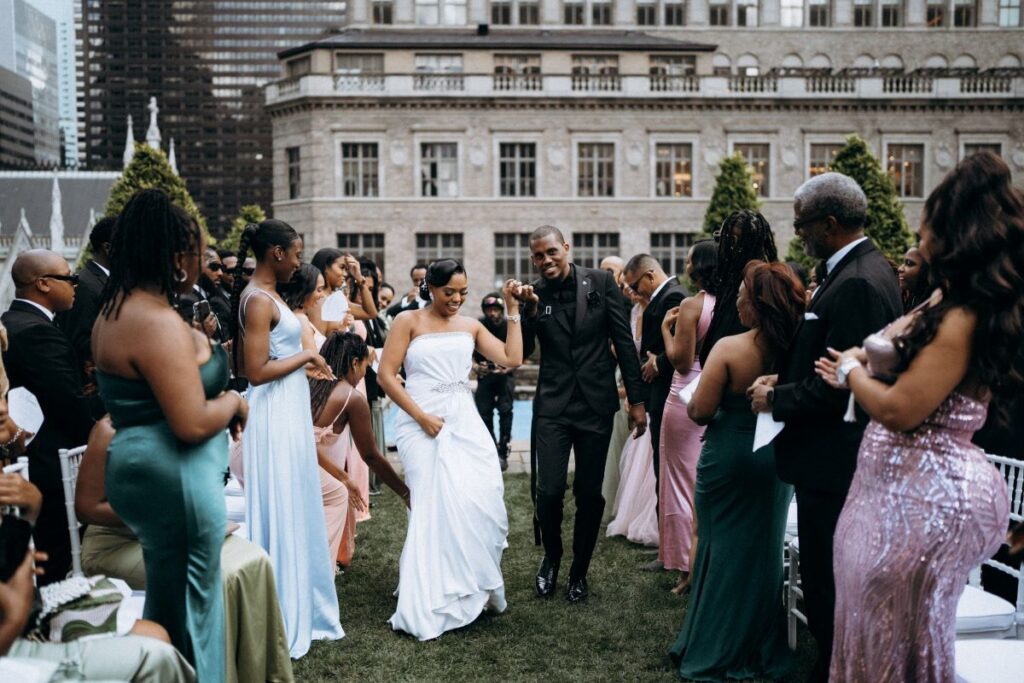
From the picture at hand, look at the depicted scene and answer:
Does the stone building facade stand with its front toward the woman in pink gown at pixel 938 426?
yes

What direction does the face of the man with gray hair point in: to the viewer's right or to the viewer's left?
to the viewer's left

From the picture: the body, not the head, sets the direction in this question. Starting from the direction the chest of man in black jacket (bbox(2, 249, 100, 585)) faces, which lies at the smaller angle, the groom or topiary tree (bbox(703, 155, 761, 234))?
the groom

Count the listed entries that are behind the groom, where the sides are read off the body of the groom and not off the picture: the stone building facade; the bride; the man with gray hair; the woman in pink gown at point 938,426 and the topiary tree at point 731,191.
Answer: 2

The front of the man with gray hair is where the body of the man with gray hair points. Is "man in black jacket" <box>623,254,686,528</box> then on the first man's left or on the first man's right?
on the first man's right

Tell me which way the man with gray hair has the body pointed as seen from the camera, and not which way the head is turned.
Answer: to the viewer's left

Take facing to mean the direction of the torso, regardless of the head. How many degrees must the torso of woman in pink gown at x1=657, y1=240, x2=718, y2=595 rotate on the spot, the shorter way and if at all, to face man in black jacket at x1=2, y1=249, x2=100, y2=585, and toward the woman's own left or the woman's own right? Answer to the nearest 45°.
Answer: approximately 45° to the woman's own left

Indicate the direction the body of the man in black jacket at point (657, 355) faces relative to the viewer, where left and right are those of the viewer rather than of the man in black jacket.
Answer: facing to the left of the viewer

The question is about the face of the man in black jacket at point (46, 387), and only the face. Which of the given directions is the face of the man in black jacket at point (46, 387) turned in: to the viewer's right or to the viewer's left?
to the viewer's right

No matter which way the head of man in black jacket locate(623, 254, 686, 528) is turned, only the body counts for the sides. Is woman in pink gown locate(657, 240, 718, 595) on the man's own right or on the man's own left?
on the man's own left

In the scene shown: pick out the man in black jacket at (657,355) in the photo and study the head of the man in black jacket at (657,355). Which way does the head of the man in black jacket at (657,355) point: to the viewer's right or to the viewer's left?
to the viewer's left

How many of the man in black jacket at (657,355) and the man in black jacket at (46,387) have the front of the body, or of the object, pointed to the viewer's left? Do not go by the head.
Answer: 1

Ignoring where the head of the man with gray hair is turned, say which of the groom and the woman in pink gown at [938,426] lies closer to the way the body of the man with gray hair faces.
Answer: the groom

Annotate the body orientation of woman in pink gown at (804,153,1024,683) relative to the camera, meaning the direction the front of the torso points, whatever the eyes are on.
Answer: to the viewer's left

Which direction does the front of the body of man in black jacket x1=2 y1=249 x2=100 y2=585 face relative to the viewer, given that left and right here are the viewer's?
facing to the right of the viewer
